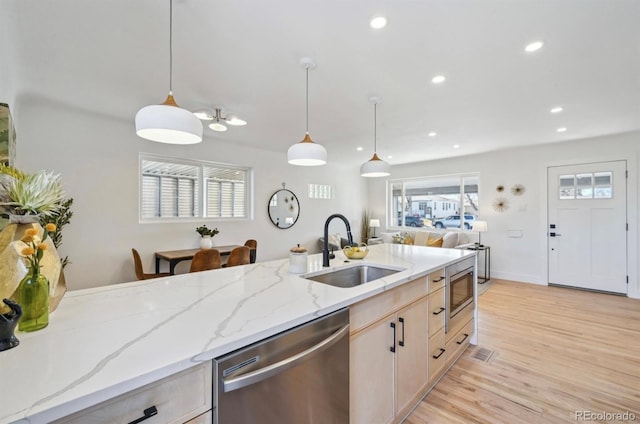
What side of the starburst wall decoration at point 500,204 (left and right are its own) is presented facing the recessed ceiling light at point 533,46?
front

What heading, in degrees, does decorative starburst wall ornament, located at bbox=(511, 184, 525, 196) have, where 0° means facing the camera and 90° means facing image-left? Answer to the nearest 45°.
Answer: approximately 0°

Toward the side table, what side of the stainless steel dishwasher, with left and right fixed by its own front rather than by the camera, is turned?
left

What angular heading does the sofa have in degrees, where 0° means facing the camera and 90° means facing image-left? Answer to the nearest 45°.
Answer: approximately 0°

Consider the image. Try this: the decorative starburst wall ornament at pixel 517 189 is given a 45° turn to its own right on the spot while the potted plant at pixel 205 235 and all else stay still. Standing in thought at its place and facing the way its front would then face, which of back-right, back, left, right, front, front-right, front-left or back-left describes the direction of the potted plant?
front

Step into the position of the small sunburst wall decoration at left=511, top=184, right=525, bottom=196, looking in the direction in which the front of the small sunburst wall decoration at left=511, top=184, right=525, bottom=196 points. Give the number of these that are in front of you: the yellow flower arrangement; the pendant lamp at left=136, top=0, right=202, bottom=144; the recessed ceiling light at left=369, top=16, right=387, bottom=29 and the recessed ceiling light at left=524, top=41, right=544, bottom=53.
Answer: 4

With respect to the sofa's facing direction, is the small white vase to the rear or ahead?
ahead

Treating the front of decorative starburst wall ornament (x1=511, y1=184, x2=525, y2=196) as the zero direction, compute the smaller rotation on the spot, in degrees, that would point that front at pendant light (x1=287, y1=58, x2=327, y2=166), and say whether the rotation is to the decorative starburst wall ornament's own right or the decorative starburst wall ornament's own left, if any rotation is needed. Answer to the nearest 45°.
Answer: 0° — it already faces it

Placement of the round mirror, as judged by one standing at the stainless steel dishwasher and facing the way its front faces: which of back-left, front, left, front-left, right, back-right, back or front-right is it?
back-left

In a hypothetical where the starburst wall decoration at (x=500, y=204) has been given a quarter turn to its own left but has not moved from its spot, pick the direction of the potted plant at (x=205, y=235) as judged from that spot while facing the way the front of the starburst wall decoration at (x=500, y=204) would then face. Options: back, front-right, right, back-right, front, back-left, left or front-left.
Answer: back-right

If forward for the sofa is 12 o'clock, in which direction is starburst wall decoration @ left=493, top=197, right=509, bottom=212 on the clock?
The starburst wall decoration is roughly at 9 o'clock from the sofa.

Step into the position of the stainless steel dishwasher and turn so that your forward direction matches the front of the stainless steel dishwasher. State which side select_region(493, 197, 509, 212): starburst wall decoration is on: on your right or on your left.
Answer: on your left

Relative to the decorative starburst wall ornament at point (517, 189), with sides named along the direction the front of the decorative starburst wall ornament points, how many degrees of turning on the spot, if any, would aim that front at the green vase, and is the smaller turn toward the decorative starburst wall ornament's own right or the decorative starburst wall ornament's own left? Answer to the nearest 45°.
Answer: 0° — it already faces it
